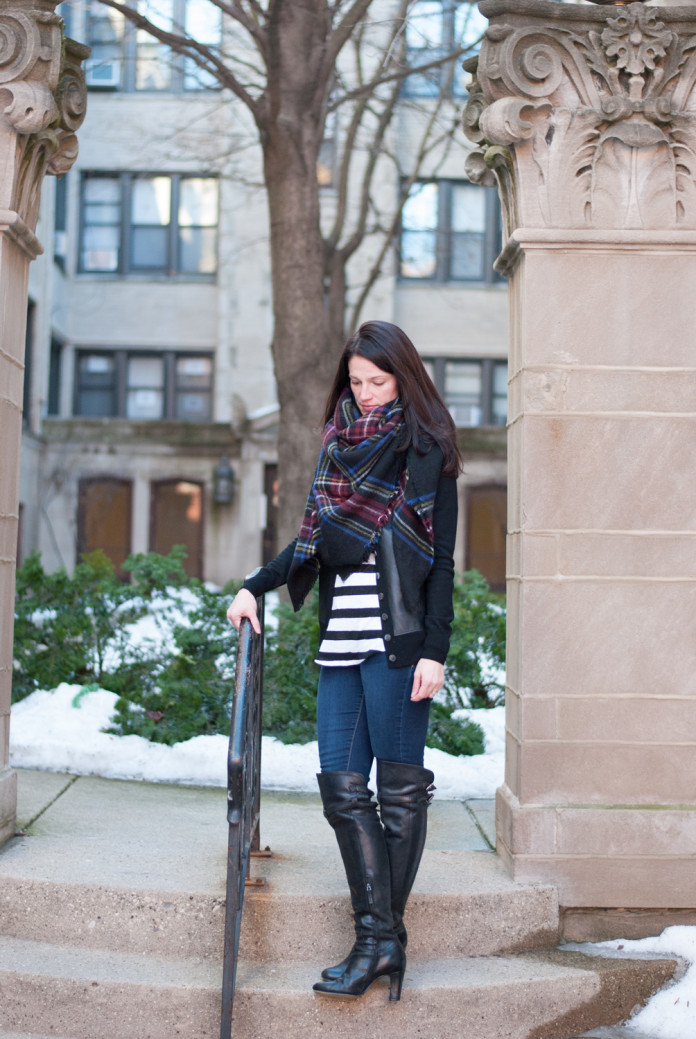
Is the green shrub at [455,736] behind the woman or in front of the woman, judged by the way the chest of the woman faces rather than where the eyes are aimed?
behind

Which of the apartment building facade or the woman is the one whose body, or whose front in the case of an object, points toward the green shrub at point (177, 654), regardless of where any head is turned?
the apartment building facade

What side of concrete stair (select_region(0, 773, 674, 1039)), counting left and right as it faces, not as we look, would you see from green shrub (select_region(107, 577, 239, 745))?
back

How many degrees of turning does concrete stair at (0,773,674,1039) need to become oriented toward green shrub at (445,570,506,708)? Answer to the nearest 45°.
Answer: approximately 180°

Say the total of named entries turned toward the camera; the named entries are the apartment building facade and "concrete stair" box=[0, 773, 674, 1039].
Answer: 2

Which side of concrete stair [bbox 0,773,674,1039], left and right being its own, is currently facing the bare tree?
back

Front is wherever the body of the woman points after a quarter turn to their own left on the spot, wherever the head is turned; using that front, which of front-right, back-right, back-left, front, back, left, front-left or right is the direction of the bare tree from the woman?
back-left

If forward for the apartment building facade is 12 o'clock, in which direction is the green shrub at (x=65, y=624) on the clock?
The green shrub is roughly at 12 o'clock from the apartment building facade.

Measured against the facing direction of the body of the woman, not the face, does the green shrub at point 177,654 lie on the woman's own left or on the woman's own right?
on the woman's own right

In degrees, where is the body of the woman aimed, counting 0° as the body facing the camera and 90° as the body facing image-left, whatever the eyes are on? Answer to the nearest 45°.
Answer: approximately 45°

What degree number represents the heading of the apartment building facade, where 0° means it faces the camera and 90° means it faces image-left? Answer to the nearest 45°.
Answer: approximately 0°
